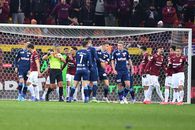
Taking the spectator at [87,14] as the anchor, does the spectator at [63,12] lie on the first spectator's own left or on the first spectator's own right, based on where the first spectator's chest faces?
on the first spectator's own right

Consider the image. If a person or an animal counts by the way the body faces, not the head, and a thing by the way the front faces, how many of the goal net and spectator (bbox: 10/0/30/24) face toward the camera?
2

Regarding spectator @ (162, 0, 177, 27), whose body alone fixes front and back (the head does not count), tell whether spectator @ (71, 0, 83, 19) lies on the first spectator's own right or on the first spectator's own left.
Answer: on the first spectator's own right

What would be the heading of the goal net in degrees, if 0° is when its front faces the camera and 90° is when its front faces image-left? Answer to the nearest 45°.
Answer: approximately 0°

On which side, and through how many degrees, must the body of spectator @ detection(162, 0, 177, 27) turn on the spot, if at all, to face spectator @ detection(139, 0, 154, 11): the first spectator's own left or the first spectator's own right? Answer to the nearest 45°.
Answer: approximately 90° to the first spectator's own right

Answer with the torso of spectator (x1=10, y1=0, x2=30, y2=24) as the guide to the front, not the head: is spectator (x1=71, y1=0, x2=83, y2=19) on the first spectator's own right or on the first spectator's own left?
on the first spectator's own left

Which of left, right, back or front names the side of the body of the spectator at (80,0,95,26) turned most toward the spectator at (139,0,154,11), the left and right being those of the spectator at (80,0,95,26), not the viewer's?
left
